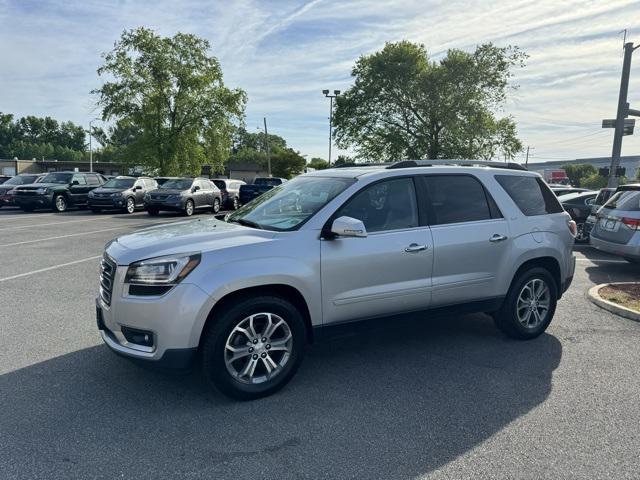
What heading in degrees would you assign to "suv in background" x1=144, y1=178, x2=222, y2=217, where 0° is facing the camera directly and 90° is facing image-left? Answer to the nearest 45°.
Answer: approximately 45°

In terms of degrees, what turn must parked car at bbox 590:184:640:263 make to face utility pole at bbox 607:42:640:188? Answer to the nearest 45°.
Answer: approximately 45° to its left

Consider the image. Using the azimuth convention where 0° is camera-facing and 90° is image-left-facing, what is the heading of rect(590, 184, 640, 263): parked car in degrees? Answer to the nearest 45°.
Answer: approximately 225°

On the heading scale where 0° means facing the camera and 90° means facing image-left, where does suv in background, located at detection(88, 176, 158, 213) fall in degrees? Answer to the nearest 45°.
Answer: approximately 45°

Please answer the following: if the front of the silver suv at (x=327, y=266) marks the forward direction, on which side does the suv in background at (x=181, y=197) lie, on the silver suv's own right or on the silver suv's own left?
on the silver suv's own right

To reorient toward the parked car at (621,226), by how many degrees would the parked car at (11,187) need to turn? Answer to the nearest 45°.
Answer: approximately 90° to its left

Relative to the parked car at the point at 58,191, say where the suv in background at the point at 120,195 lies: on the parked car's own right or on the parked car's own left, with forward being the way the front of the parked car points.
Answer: on the parked car's own left

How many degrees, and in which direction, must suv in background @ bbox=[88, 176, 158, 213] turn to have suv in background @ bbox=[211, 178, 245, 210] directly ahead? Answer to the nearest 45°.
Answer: approximately 135° to its left

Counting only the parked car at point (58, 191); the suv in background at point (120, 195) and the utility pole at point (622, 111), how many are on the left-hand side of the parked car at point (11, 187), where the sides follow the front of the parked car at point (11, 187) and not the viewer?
3
